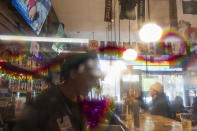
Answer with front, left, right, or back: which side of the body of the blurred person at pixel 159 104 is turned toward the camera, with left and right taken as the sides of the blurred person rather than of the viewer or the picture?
left

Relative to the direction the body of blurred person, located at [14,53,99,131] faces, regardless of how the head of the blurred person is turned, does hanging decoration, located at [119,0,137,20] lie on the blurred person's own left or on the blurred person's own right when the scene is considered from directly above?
on the blurred person's own left
